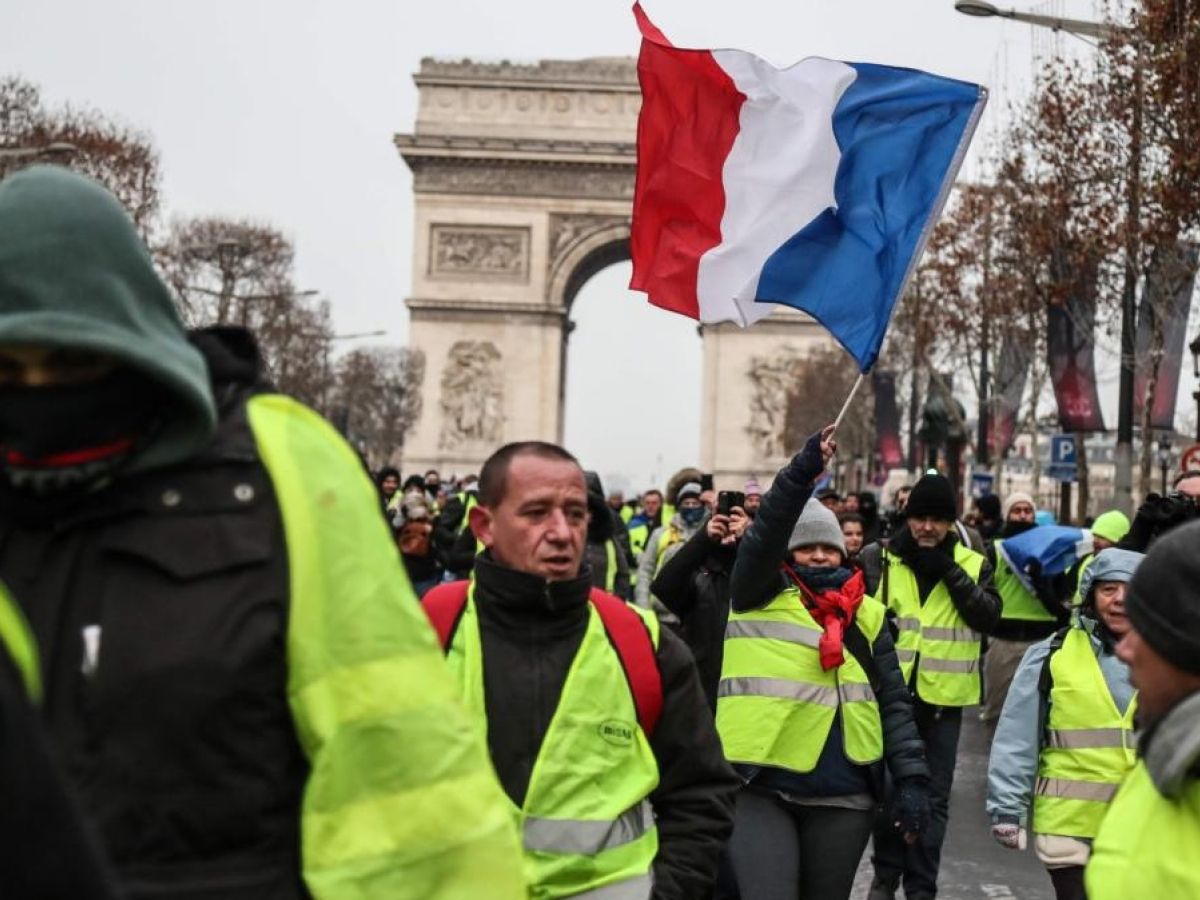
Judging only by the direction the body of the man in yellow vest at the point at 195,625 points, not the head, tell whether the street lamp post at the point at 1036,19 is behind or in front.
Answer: behind

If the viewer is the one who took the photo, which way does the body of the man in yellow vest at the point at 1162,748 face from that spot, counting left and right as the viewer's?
facing to the left of the viewer

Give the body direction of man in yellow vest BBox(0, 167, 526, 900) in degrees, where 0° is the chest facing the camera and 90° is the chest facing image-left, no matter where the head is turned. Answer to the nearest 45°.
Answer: approximately 45°

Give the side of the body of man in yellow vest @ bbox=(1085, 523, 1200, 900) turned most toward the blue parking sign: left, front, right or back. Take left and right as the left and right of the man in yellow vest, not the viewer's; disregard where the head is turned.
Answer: right

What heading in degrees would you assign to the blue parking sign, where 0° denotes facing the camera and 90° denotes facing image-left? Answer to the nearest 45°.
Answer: approximately 0°

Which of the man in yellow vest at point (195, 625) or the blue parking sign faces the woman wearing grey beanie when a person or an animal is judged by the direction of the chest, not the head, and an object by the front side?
the blue parking sign
